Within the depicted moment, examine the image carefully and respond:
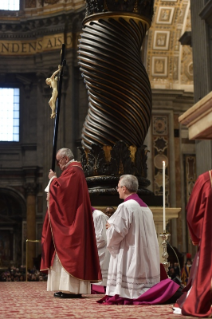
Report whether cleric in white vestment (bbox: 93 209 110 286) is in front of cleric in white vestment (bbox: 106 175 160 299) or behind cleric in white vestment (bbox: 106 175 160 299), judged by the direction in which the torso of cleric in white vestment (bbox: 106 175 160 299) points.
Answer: in front

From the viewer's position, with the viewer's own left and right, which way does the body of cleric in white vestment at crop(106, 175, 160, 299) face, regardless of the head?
facing away from the viewer and to the left of the viewer

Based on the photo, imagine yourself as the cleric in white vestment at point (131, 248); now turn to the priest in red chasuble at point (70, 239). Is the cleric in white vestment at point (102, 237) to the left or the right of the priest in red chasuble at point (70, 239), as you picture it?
right

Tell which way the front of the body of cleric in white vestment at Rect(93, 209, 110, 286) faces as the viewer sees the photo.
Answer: to the viewer's left
